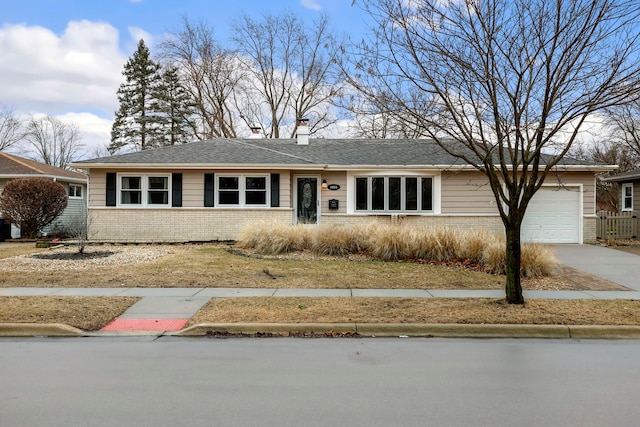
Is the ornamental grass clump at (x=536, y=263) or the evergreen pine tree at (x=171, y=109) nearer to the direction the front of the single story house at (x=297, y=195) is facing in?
the ornamental grass clump

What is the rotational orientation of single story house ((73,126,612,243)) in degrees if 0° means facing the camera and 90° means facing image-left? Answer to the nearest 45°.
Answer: approximately 0°

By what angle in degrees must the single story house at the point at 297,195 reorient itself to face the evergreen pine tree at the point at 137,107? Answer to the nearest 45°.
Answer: approximately 135° to its right

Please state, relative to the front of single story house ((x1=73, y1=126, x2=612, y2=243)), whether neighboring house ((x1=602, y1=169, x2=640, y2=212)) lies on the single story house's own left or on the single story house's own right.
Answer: on the single story house's own left

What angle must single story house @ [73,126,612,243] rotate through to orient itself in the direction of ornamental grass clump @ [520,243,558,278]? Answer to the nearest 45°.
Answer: approximately 45° to its left

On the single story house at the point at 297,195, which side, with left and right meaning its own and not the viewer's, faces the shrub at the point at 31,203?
right

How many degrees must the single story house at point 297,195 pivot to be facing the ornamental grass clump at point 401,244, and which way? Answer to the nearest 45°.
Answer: approximately 45° to its left

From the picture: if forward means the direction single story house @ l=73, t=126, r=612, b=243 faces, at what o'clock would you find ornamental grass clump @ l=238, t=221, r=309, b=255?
The ornamental grass clump is roughly at 12 o'clock from the single story house.

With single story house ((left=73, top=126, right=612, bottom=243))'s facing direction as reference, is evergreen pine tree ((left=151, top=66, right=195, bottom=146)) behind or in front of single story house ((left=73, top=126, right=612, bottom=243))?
behind

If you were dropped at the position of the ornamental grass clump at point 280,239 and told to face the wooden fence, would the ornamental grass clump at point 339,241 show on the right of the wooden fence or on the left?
right

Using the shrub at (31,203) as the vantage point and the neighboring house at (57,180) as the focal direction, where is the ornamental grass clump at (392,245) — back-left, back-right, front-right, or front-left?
back-right
